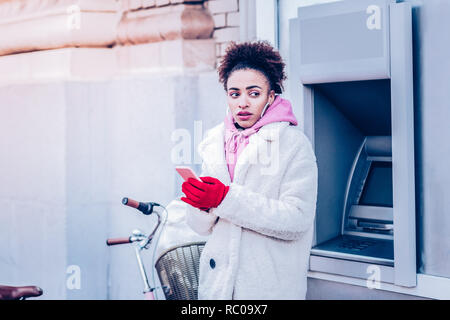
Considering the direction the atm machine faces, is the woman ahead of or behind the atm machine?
ahead

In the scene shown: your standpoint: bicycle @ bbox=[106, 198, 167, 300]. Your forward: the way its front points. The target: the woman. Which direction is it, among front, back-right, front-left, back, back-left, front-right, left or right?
front-right

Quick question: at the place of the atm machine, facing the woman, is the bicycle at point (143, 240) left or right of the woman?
right

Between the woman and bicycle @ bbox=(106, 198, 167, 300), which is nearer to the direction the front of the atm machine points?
the woman

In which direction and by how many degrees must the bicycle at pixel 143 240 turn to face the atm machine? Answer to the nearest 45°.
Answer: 0° — it already faces it

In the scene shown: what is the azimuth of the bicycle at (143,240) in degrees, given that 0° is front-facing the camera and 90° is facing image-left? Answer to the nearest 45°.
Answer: approximately 270°

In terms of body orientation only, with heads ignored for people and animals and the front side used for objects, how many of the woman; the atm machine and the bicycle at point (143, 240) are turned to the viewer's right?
1

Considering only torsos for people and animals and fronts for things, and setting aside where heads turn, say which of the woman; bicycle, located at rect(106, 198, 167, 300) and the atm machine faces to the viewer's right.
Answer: the bicycle

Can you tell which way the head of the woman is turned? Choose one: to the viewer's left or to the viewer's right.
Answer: to the viewer's left

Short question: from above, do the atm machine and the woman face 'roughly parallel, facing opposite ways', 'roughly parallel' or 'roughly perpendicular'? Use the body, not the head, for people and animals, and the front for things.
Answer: roughly parallel

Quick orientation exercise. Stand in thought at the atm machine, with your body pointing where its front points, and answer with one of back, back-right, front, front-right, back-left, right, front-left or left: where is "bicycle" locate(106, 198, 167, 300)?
front-right

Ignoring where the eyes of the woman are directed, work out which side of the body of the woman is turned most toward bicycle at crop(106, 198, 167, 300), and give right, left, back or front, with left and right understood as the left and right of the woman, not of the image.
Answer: right
